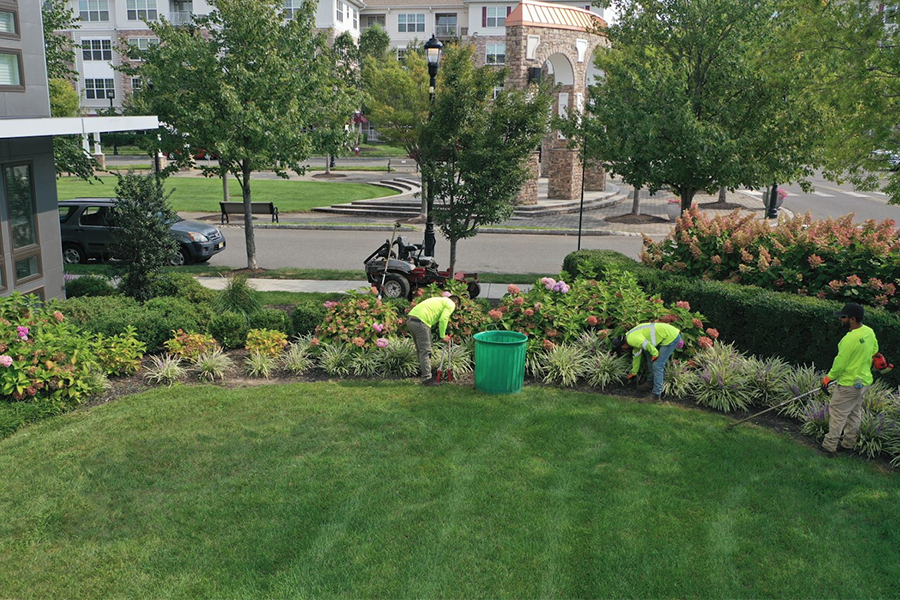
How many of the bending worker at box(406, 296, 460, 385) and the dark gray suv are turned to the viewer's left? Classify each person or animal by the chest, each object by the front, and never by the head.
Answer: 0

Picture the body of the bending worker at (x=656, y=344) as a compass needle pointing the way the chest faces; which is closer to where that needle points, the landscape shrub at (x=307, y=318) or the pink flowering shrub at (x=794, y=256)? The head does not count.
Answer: the landscape shrub

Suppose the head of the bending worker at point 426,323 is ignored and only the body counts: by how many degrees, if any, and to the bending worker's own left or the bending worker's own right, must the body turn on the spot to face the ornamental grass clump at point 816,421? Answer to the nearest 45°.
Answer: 0° — they already face it

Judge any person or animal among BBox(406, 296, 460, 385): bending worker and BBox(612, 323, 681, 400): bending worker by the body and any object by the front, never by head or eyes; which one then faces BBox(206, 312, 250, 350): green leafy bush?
BBox(612, 323, 681, 400): bending worker

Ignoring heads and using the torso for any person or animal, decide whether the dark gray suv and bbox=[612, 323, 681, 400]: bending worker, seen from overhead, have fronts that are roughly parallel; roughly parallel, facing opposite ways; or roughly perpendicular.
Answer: roughly parallel, facing opposite ways

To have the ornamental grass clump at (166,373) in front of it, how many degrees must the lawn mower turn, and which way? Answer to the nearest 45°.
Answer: approximately 135° to its right

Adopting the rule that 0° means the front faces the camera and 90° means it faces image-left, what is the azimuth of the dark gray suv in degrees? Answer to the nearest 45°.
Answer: approximately 315°

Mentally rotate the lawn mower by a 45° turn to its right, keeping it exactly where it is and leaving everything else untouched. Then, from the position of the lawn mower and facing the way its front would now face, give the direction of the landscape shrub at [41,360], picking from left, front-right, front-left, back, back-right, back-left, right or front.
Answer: right

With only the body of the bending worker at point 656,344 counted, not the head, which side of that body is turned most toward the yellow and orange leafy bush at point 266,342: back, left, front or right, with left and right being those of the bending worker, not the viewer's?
front

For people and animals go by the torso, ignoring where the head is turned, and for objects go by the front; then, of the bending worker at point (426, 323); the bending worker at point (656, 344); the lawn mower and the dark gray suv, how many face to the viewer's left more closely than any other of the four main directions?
1

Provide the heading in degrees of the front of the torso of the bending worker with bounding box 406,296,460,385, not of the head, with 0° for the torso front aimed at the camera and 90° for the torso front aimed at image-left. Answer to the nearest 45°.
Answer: approximately 270°

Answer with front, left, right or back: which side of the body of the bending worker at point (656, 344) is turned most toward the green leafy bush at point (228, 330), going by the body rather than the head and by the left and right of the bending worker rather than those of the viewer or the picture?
front

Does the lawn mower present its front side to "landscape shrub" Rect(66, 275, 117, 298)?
no

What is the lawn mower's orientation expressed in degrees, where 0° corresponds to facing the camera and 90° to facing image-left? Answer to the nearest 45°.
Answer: approximately 270°

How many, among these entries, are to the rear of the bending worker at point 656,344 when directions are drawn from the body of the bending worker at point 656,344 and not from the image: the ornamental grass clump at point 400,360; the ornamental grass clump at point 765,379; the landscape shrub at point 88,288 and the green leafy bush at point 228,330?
1

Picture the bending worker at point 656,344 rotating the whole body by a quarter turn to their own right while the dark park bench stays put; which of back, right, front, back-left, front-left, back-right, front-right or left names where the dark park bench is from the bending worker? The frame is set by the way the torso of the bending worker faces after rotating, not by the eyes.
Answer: front-left

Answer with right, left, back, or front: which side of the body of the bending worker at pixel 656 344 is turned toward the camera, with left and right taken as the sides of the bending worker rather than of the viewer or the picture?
left

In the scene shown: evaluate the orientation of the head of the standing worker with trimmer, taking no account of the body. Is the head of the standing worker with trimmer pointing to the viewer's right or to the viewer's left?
to the viewer's left

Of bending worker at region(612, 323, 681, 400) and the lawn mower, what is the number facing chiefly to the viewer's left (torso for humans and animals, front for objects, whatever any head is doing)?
1

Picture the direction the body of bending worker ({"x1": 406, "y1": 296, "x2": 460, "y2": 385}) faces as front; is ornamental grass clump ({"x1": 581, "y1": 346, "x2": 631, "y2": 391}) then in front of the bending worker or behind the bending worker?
in front

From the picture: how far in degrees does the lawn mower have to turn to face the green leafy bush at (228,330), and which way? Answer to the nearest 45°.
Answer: approximately 135° to its right
